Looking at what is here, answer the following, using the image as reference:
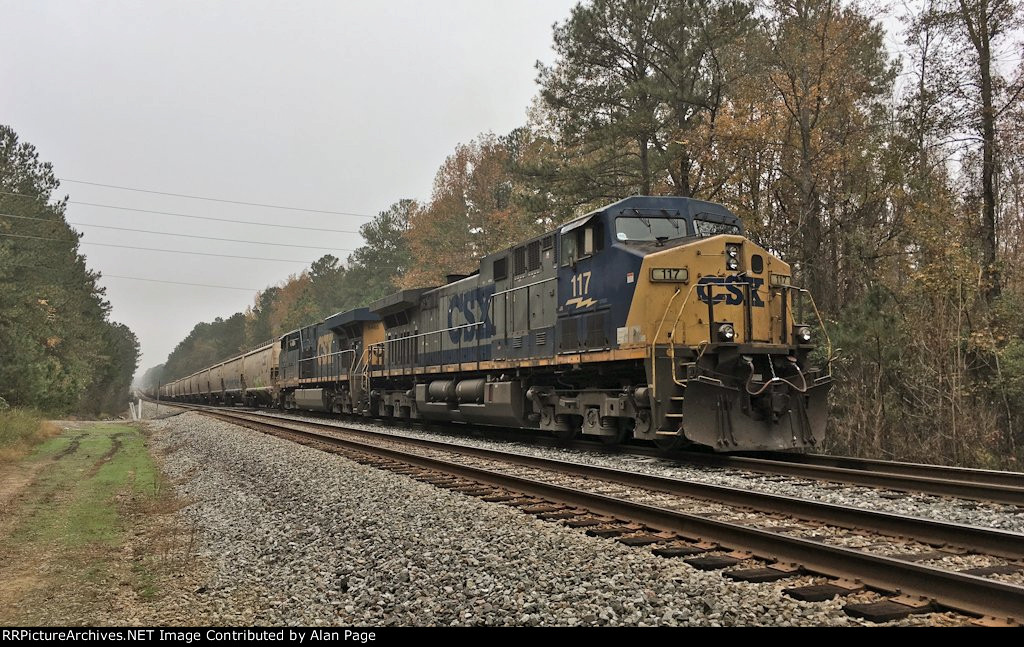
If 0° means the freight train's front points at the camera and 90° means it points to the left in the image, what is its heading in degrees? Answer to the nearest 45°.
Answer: approximately 315°

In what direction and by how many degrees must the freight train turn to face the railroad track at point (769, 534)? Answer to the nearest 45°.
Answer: approximately 45° to its right
